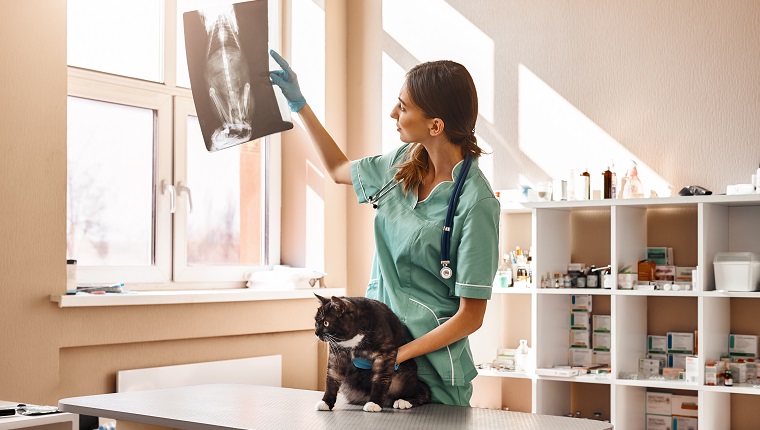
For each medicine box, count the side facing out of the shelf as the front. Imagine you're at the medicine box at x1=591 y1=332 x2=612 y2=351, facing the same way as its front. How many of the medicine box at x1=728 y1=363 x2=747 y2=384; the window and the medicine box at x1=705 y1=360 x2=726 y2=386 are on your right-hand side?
1

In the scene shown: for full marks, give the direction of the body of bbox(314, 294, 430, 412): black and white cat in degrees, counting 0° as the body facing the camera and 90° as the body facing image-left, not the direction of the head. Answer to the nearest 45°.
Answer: approximately 45°

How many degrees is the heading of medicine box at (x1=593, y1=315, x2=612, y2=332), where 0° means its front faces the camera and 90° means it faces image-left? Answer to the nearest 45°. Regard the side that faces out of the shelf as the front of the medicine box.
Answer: approximately 0°
